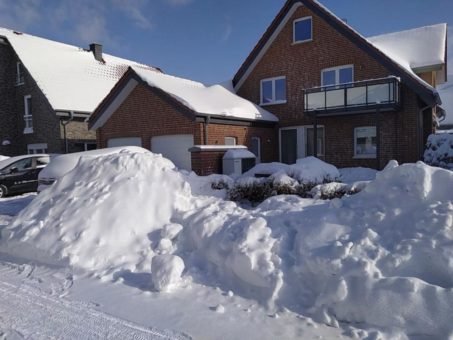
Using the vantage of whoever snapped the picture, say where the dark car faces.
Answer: facing the viewer and to the left of the viewer

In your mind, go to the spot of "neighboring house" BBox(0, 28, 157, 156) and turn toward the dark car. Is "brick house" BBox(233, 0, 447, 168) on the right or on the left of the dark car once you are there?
left

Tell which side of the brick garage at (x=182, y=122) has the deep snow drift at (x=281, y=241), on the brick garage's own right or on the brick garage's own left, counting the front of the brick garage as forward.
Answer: on the brick garage's own left

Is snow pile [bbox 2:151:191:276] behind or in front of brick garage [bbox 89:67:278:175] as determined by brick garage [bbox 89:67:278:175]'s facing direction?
in front

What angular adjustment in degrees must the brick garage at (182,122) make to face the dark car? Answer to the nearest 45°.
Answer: approximately 45° to its right

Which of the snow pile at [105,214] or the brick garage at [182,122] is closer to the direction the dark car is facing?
the snow pile

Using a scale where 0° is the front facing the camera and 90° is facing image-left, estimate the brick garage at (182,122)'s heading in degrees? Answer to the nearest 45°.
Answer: approximately 45°

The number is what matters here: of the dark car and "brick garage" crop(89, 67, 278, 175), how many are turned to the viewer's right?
0

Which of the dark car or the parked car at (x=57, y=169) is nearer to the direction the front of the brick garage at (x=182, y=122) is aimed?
the parked car

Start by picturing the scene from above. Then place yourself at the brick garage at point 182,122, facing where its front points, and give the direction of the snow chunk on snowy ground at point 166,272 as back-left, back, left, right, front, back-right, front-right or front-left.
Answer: front-left

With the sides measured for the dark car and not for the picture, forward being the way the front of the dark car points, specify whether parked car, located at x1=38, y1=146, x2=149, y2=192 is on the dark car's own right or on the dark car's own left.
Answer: on the dark car's own left

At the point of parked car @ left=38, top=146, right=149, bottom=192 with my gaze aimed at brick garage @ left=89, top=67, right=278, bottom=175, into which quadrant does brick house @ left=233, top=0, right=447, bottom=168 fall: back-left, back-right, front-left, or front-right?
front-right
